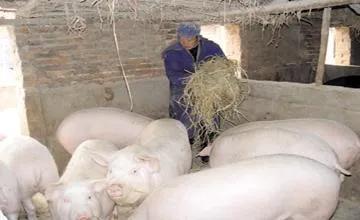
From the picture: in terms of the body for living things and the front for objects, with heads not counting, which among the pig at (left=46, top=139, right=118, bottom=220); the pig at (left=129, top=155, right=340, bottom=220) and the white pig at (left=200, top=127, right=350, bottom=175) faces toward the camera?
the pig at (left=46, top=139, right=118, bottom=220)

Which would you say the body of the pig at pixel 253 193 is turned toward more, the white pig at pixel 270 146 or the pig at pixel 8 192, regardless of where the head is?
the pig

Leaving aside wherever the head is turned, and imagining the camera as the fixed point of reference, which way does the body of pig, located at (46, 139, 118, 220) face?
toward the camera

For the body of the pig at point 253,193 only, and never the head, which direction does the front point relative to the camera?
to the viewer's left

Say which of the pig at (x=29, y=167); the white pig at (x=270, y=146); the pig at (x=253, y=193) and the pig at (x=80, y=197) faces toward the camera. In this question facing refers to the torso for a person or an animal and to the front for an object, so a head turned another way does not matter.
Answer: the pig at (x=80, y=197)

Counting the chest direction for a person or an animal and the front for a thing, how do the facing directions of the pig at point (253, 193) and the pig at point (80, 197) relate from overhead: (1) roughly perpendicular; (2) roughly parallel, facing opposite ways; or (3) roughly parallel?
roughly perpendicular

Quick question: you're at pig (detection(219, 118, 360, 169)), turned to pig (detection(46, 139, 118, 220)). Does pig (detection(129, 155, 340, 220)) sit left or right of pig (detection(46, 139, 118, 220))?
left

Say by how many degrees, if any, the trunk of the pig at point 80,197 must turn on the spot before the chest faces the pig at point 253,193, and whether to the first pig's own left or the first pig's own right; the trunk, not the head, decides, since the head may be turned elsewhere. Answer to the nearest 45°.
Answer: approximately 45° to the first pig's own left

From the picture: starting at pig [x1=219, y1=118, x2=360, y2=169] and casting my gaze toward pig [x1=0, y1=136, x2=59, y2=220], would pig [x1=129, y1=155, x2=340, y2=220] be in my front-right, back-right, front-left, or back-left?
front-left

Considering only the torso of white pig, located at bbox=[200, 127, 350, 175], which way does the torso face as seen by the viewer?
to the viewer's left

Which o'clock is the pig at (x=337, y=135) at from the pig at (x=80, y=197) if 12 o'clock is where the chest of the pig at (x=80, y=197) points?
the pig at (x=337, y=135) is roughly at 9 o'clock from the pig at (x=80, y=197).

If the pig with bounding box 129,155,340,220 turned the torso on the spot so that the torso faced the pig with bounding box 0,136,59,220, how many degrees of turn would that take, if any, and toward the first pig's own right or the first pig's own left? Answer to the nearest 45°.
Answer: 0° — it already faces it

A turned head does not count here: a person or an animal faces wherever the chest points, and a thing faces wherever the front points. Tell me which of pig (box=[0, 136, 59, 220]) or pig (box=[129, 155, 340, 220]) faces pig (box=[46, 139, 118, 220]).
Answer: pig (box=[129, 155, 340, 220])

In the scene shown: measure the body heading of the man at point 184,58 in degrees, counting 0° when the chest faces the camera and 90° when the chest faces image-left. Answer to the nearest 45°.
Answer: approximately 315°

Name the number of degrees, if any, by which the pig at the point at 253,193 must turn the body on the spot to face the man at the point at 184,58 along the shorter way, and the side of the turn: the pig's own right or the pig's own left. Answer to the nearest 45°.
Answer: approximately 90° to the pig's own right
